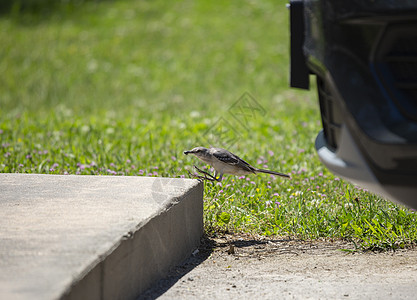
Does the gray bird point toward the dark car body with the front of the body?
no

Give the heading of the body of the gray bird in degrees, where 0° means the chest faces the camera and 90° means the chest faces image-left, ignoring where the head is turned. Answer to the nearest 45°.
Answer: approximately 90°
